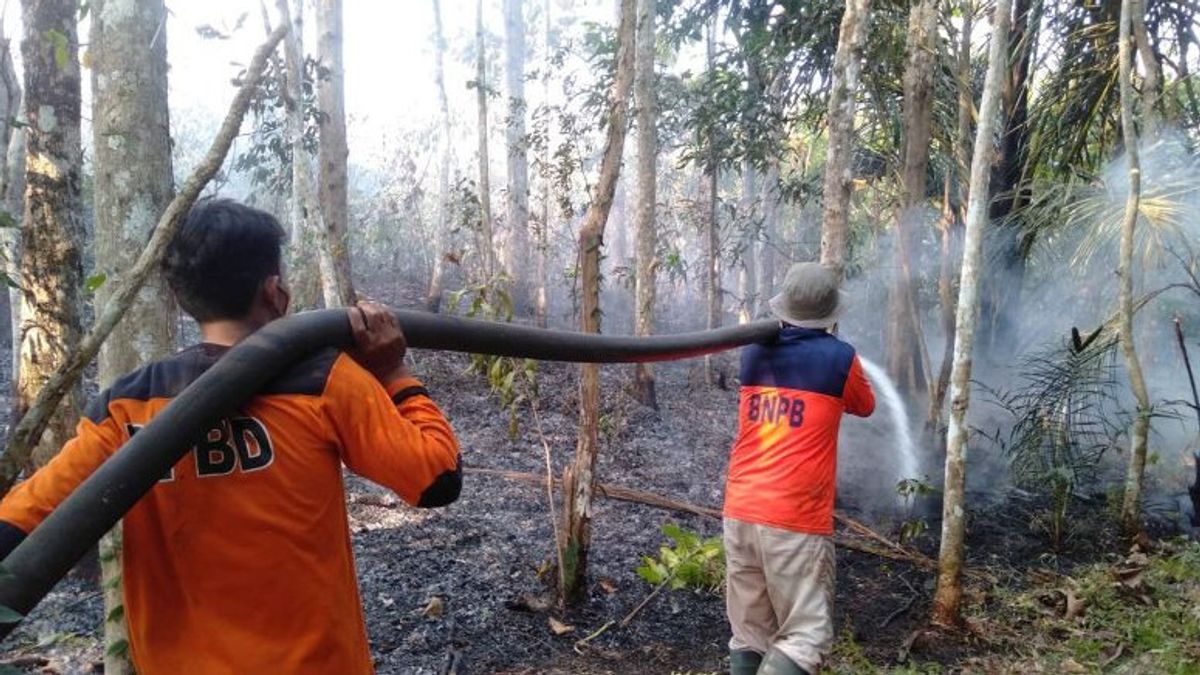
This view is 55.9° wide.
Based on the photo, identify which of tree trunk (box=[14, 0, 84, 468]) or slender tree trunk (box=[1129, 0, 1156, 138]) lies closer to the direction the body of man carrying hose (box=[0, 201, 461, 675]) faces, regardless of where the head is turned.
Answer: the slender tree trunk

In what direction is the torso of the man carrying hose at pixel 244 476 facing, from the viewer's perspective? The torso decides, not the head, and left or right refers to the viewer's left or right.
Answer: facing away from the viewer and to the right of the viewer

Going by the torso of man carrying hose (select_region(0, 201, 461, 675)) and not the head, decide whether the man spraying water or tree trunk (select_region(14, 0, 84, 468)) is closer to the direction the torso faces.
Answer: the man spraying water

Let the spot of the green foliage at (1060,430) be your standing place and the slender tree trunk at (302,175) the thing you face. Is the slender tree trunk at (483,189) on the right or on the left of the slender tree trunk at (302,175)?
right
